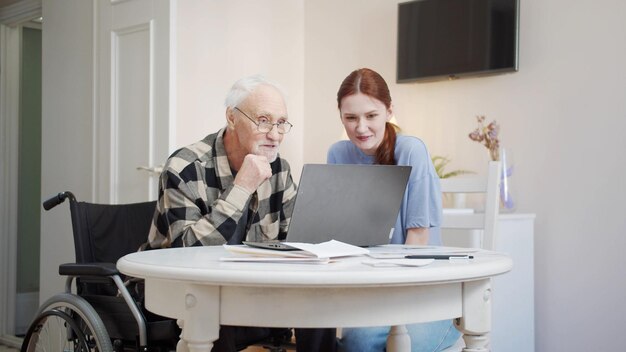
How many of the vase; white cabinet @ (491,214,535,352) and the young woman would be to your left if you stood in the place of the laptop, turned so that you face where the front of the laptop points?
0

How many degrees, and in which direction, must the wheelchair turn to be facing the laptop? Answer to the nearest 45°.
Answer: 0° — it already faces it

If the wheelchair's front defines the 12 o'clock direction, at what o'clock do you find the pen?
The pen is roughly at 12 o'clock from the wheelchair.

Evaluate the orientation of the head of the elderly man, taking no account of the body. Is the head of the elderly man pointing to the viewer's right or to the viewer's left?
to the viewer's right

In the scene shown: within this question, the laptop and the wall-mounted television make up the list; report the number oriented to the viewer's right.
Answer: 0

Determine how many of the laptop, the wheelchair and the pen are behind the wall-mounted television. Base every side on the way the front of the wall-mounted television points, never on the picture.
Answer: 0

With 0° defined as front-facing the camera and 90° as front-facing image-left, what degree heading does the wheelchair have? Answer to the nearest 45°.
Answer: approximately 315°

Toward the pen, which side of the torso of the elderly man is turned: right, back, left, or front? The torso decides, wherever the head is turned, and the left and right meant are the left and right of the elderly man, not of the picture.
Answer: front

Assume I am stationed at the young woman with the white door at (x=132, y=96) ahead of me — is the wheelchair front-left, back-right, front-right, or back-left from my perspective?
front-left

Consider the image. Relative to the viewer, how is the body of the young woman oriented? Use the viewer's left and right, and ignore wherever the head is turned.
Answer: facing the viewer and to the left of the viewer

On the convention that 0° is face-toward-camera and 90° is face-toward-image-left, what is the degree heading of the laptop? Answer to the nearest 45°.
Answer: approximately 135°
